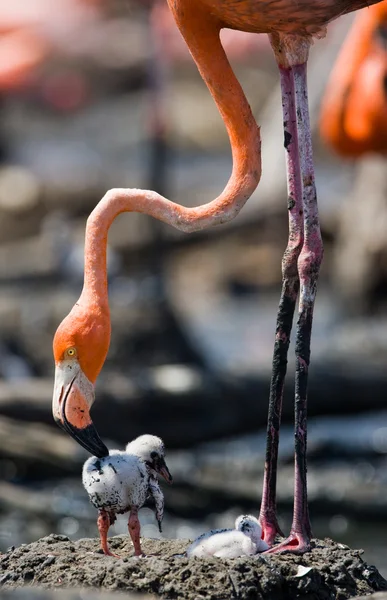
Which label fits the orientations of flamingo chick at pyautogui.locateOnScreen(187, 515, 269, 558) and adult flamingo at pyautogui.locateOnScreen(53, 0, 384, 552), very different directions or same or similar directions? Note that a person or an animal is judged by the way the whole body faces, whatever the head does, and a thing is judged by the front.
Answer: very different directions

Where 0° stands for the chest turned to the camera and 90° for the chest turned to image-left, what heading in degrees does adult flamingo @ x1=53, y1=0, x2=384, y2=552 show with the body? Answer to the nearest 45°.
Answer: approximately 90°

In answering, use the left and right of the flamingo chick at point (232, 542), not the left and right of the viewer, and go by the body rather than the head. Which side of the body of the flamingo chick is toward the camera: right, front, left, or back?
right

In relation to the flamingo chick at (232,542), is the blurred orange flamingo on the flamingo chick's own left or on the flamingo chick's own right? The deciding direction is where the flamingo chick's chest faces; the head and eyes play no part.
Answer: on the flamingo chick's own left

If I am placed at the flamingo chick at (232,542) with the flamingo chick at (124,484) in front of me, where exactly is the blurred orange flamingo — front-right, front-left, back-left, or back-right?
back-right

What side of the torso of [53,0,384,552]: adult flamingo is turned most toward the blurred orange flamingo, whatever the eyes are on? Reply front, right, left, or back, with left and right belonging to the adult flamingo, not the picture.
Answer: right
